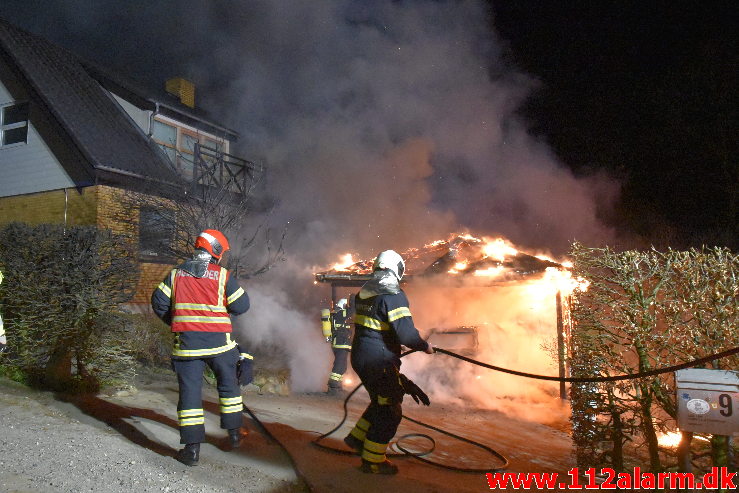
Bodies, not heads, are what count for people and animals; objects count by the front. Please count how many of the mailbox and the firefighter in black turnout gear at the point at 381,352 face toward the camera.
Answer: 1

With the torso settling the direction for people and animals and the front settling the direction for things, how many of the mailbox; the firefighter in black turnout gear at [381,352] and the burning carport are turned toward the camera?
2

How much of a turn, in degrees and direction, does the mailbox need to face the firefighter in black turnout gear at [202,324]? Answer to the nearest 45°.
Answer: approximately 90° to its right

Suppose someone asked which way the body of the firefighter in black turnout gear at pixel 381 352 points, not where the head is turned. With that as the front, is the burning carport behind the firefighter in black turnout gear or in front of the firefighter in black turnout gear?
in front

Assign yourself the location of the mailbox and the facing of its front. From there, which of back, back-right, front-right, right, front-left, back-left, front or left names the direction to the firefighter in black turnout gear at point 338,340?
back-right

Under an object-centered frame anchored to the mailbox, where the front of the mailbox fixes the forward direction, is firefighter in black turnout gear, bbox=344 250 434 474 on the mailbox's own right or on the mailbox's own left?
on the mailbox's own right

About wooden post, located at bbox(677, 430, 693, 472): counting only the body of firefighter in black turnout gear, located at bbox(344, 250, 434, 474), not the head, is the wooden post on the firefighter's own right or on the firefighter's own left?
on the firefighter's own right

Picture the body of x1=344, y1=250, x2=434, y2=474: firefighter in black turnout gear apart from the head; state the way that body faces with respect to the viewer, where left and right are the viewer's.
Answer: facing away from the viewer and to the right of the viewer

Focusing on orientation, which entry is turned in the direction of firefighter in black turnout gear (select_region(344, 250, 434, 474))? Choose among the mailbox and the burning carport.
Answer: the burning carport

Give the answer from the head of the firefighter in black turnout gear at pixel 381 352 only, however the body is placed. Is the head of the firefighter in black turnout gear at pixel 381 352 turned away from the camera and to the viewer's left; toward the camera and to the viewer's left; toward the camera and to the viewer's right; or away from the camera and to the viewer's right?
away from the camera and to the viewer's right

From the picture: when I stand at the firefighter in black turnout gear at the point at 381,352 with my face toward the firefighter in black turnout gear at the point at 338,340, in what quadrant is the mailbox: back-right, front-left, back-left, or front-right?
back-right

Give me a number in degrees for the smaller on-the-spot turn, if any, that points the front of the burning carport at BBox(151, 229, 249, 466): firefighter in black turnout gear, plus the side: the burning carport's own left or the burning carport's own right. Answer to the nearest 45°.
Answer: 0° — it already faces them
